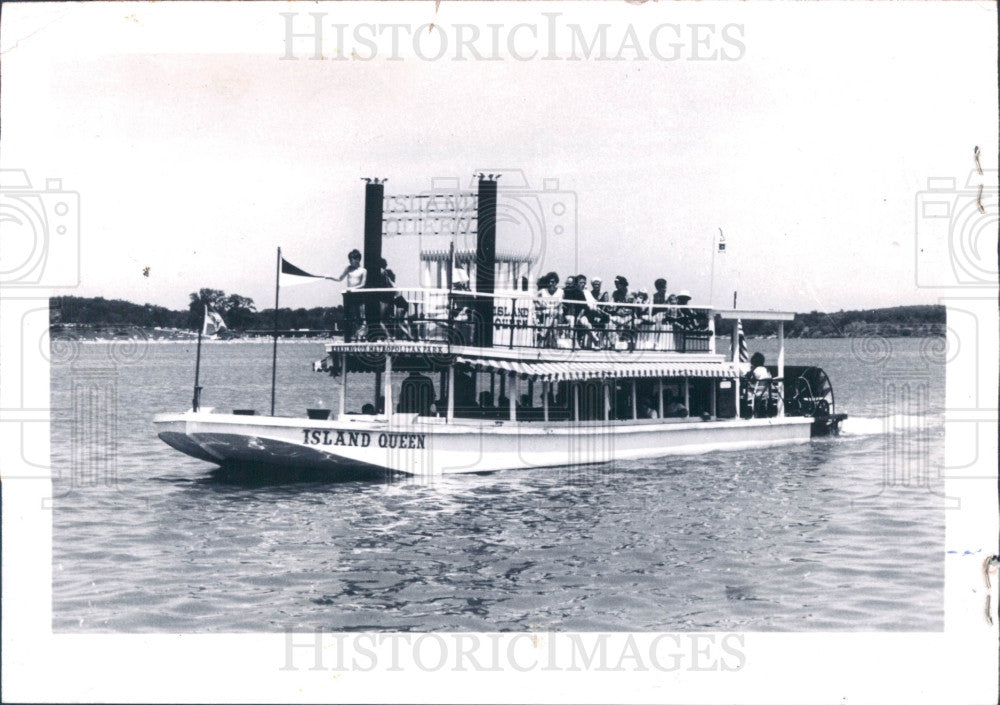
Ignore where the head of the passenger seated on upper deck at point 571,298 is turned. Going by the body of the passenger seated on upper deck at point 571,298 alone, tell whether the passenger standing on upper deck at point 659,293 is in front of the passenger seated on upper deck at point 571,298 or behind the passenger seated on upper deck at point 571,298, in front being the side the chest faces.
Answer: behind

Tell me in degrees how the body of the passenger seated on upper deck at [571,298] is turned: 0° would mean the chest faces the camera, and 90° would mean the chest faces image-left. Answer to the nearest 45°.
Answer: approximately 45°

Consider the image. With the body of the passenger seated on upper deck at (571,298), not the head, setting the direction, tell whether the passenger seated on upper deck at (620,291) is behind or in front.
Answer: behind
